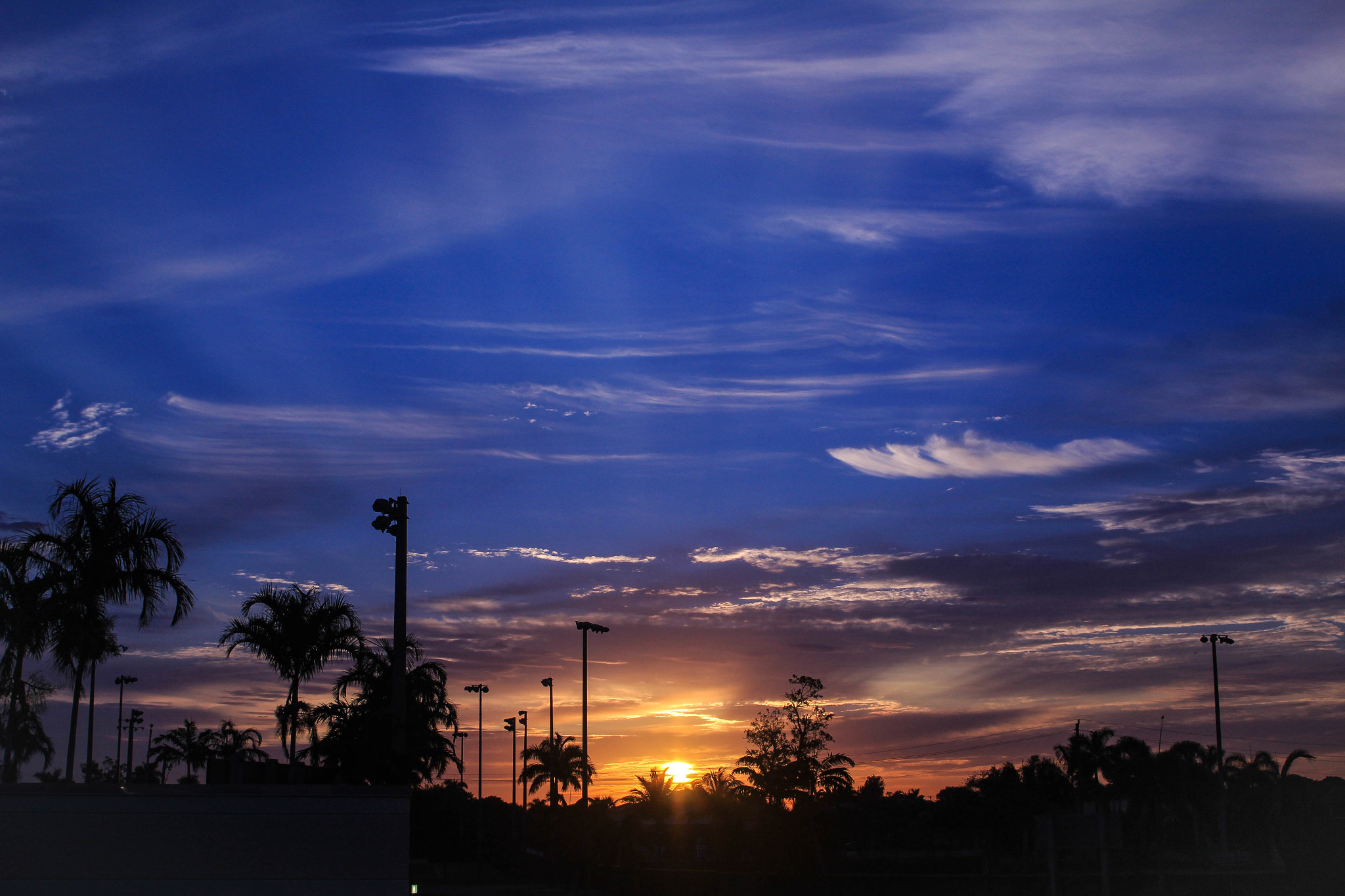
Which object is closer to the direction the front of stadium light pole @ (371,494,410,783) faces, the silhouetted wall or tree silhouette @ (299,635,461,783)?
the silhouetted wall

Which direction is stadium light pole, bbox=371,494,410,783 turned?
to the viewer's left

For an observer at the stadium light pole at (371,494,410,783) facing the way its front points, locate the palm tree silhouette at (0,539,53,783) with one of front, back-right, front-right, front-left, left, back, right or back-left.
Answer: front-right

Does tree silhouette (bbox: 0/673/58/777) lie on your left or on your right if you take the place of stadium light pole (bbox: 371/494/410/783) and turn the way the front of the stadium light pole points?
on your right

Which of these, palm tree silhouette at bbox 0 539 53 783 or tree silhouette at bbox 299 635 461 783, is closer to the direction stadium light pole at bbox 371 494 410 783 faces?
the palm tree silhouette
